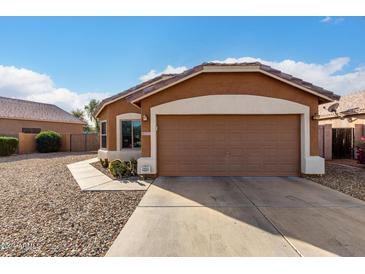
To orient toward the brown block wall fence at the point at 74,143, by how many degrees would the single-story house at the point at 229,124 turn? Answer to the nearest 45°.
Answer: approximately 135° to its right

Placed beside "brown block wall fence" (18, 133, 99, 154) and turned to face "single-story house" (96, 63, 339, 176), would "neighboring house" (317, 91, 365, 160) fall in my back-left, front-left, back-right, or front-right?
front-left

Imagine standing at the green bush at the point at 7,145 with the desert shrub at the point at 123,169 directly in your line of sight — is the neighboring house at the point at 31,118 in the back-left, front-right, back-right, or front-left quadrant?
back-left

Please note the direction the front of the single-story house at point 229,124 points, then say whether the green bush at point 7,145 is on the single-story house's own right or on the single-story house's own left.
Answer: on the single-story house's own right

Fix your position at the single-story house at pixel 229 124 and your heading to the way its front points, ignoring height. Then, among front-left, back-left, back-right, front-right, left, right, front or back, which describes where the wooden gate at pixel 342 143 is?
back-left

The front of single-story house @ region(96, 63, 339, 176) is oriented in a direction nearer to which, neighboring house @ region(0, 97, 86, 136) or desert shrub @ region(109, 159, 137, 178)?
the desert shrub

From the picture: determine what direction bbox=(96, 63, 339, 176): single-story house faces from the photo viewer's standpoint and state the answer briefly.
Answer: facing the viewer

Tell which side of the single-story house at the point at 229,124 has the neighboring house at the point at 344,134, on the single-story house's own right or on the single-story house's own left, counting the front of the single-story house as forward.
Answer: on the single-story house's own left

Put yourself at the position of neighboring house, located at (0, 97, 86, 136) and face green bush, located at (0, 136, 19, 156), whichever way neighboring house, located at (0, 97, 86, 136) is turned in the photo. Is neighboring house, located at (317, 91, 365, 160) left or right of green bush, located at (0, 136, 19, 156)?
left

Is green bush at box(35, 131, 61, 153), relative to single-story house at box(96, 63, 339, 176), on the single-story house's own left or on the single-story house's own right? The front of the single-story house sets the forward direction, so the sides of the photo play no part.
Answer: on the single-story house's own right

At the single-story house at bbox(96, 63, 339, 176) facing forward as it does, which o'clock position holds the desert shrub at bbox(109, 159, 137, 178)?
The desert shrub is roughly at 3 o'clock from the single-story house.
